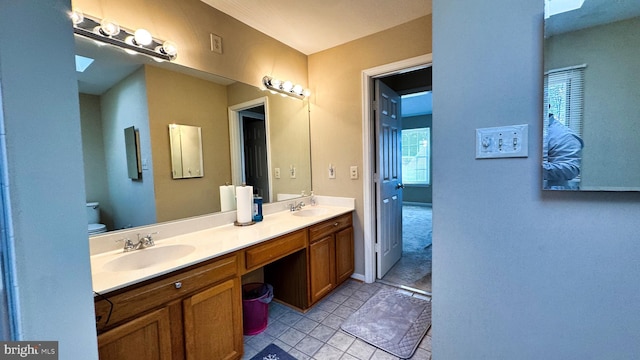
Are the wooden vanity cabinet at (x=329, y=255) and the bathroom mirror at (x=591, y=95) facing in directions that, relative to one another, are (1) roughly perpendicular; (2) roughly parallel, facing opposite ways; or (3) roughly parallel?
roughly perpendicular

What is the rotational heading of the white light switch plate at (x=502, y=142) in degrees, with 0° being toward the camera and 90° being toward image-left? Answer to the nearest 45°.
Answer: approximately 0°

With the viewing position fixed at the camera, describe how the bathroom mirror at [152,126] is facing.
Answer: facing the viewer and to the right of the viewer

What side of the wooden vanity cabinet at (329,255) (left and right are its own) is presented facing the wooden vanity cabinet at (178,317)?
right

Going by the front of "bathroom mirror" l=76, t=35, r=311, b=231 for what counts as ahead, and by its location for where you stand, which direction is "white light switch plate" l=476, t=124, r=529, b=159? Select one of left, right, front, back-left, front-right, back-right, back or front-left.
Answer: front

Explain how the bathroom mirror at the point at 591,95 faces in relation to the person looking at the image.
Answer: facing the viewer

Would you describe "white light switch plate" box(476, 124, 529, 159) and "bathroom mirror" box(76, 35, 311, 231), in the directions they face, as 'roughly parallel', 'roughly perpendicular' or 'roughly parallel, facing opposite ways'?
roughly perpendicular

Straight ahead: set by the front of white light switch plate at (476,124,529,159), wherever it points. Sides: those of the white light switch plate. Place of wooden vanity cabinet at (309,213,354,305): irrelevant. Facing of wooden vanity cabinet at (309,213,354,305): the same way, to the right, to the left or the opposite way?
to the left

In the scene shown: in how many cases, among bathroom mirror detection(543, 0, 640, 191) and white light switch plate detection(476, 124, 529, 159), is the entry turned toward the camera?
2

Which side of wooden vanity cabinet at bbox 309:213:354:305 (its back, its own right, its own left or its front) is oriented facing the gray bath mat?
front

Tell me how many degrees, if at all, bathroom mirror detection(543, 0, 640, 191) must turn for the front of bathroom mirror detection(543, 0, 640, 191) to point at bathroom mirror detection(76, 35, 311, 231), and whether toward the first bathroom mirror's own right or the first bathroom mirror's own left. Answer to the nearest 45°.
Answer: approximately 45° to the first bathroom mirror's own right

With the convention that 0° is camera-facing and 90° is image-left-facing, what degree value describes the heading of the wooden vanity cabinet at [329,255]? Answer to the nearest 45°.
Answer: approximately 315°

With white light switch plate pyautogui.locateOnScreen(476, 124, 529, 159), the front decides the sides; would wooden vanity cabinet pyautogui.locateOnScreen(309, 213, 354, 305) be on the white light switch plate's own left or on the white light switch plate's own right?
on the white light switch plate's own right

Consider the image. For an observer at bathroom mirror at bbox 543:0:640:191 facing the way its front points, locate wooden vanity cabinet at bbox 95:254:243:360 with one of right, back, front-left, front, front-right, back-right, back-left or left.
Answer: front-right

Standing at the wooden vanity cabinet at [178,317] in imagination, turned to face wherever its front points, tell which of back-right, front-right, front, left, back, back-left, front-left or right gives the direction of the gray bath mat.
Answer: front-left
